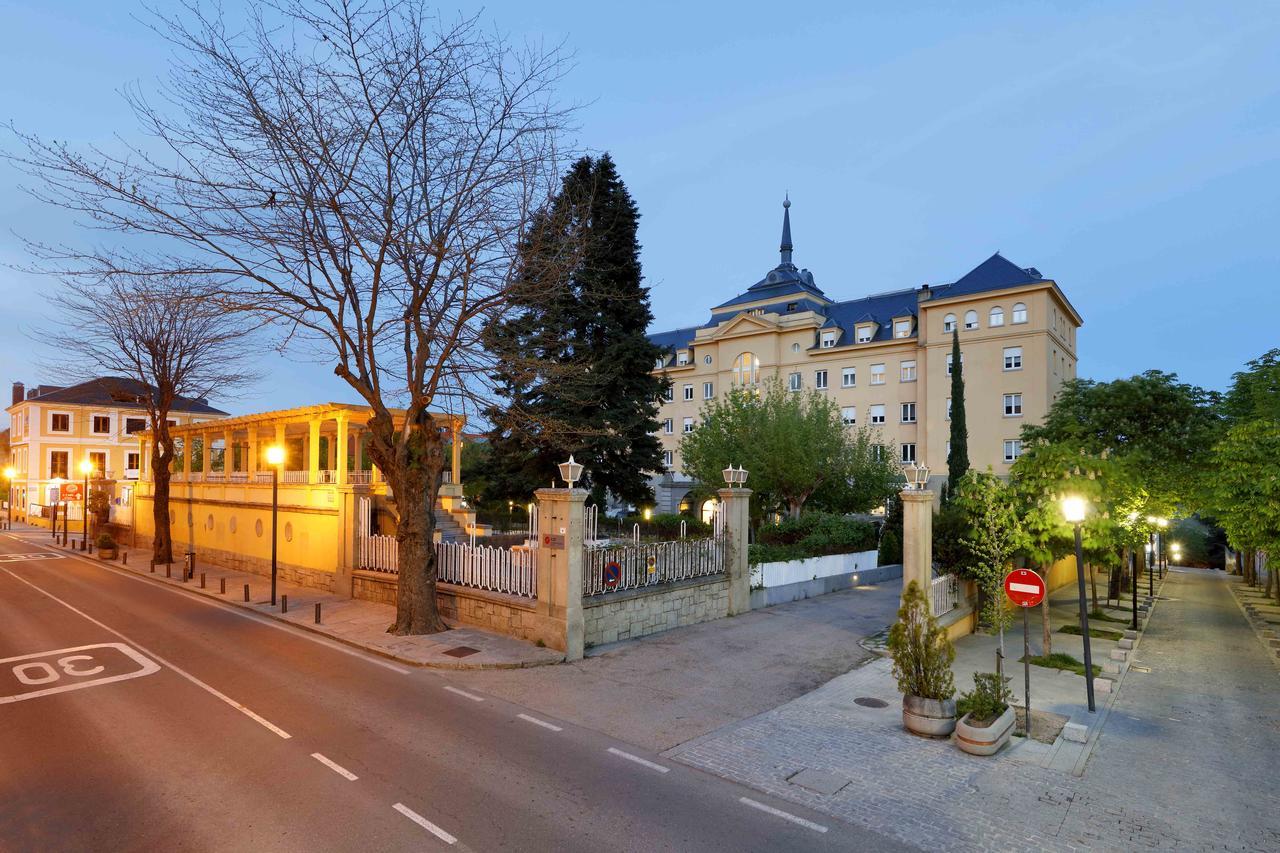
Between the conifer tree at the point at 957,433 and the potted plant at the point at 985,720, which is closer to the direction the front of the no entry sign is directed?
the potted plant

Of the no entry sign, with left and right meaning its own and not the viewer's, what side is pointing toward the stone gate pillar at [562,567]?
right

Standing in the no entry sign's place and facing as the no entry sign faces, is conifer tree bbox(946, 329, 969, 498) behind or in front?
behind

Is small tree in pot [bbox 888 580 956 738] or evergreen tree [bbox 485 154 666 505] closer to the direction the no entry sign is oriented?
the small tree in pot

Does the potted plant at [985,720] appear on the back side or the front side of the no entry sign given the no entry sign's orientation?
on the front side

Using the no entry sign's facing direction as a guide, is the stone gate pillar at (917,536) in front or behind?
behind

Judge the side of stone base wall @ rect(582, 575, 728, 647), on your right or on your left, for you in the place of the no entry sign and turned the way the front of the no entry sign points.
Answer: on your right

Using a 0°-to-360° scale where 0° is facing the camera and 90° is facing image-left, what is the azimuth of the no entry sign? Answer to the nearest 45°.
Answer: approximately 0°

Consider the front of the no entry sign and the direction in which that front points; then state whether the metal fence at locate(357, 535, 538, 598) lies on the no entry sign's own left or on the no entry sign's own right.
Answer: on the no entry sign's own right

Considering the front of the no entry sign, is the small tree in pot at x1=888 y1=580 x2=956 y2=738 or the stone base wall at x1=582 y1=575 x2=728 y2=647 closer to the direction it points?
the small tree in pot
